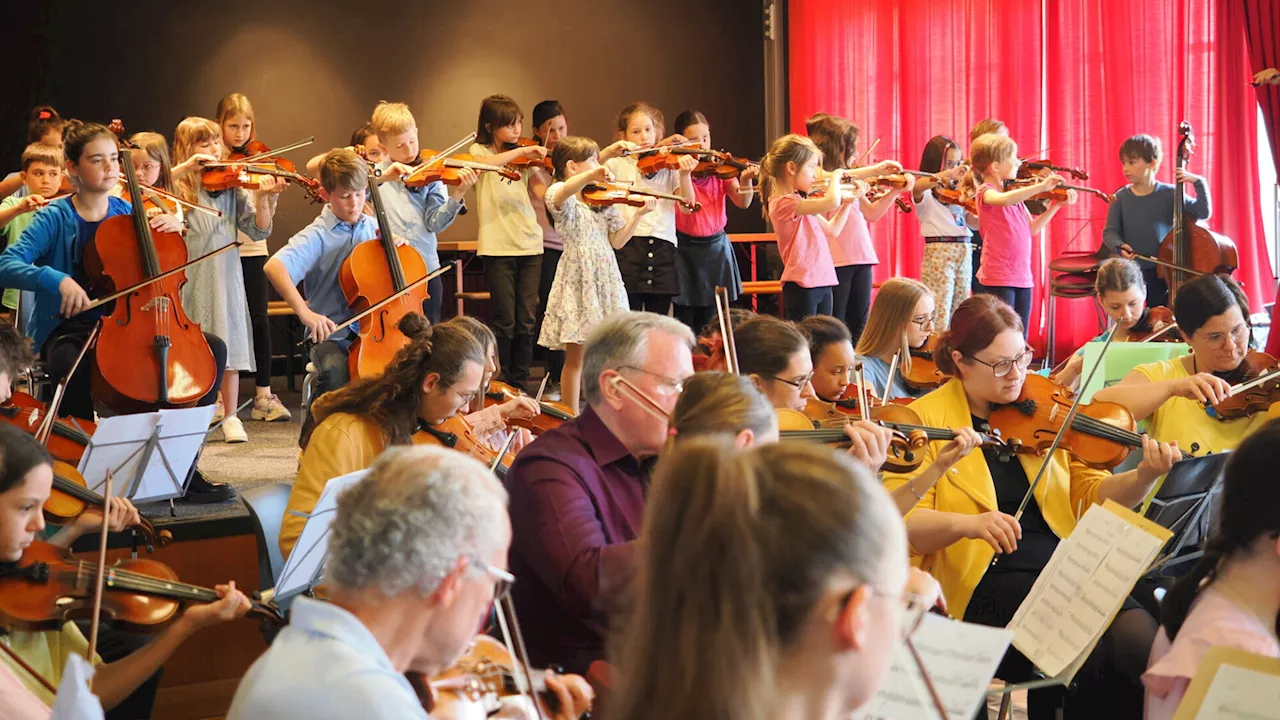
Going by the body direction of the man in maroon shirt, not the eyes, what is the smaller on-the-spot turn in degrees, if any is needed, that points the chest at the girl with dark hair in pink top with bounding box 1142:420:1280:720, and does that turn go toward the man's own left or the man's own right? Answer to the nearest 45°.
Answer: approximately 45° to the man's own right

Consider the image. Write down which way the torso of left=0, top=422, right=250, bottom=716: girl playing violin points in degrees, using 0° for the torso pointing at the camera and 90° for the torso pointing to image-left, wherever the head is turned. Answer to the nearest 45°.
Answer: approximately 315°

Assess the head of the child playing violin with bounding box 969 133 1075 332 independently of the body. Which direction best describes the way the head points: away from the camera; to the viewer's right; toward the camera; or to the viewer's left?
to the viewer's right

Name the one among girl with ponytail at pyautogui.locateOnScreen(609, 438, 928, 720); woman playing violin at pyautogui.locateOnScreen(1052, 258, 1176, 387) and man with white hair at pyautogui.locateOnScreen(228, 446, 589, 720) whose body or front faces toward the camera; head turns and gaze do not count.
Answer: the woman playing violin

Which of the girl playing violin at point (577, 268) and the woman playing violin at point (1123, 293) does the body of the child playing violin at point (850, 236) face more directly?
the woman playing violin

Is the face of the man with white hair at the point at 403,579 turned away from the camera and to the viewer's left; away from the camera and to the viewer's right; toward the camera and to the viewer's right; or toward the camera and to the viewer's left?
away from the camera and to the viewer's right

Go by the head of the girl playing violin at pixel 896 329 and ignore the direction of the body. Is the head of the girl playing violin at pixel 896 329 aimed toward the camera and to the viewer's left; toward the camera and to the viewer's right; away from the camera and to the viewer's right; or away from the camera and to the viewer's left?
toward the camera and to the viewer's right

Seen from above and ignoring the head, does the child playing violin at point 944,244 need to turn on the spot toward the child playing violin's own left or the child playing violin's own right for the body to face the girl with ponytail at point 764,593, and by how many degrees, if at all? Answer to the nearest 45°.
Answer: approximately 45° to the child playing violin's own right

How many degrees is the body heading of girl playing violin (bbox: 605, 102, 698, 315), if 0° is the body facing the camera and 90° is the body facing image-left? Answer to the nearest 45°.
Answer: approximately 0°

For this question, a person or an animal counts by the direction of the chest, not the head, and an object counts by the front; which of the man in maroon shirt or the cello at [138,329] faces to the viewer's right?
the man in maroon shirt

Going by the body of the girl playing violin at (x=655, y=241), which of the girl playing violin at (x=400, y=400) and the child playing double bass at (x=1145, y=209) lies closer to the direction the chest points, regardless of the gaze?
the girl playing violin

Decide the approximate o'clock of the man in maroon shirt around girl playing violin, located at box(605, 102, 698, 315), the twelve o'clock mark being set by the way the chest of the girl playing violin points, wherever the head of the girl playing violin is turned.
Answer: The man in maroon shirt is roughly at 12 o'clock from the girl playing violin.

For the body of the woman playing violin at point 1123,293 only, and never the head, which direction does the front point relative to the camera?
toward the camera
